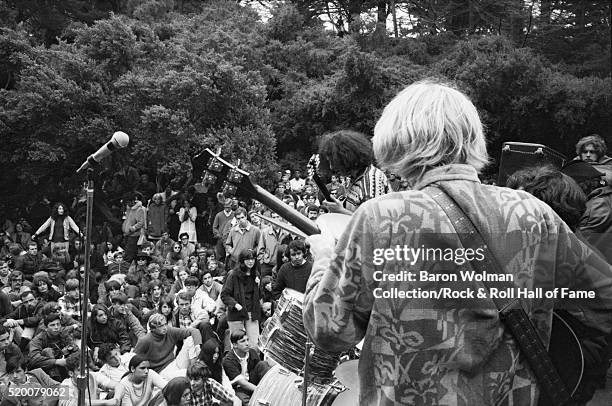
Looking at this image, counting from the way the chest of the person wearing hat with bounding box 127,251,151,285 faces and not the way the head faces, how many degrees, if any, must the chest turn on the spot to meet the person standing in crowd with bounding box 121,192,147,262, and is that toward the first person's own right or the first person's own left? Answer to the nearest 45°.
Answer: approximately 135° to the first person's own left

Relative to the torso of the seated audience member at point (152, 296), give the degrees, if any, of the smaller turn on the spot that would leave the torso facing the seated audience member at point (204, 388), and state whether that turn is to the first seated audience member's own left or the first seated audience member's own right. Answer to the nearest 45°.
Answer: approximately 45° to the first seated audience member's own right

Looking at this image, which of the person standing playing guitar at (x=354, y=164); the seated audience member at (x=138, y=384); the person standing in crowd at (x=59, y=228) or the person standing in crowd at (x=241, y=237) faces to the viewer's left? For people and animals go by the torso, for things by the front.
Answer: the person standing playing guitar at (x=354, y=164)

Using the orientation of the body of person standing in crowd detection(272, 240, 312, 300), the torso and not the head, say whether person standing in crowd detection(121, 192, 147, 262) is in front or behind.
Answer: behind

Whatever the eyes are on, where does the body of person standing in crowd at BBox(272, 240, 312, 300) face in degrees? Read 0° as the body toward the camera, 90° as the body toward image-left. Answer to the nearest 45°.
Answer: approximately 0°

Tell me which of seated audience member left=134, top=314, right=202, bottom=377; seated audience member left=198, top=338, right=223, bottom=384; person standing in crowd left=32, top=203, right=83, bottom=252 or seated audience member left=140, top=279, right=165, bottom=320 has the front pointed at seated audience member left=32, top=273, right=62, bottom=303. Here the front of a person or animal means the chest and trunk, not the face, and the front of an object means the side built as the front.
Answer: the person standing in crowd

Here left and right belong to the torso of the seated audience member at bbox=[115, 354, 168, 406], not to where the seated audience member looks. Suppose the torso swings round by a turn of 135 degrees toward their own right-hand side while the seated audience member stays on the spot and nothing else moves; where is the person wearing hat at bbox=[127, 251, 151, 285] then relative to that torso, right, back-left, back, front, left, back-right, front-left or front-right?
right

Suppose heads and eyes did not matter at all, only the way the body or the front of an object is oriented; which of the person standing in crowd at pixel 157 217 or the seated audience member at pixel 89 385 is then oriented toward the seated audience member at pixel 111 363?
the person standing in crowd
